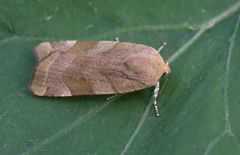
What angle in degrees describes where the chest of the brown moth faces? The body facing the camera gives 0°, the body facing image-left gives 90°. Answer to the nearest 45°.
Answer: approximately 270°
